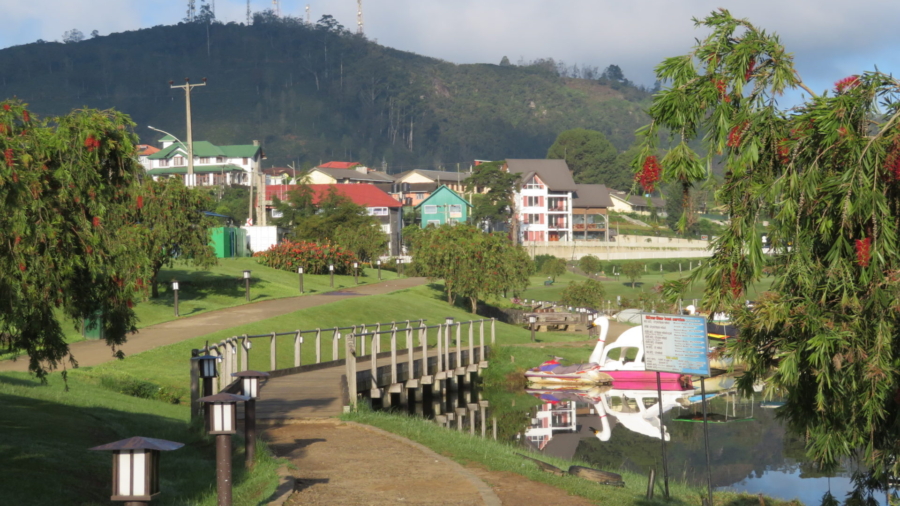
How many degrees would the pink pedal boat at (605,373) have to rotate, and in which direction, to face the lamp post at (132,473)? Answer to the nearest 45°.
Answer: approximately 90° to its left

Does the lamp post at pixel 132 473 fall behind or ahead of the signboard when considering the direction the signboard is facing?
ahead

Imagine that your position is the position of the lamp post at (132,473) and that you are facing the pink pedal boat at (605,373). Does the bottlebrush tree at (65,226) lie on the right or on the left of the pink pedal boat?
left

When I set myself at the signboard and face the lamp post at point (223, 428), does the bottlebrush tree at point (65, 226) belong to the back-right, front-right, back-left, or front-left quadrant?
front-right

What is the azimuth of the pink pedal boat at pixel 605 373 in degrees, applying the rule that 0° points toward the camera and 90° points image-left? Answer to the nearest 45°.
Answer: approximately 90°

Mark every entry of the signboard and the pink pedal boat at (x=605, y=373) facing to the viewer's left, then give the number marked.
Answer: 1

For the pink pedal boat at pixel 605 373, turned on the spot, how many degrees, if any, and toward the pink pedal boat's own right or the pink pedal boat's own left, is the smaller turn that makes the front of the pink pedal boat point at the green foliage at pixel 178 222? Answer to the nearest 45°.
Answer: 0° — it already faces it

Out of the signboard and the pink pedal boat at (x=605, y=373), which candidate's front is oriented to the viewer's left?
the pink pedal boat

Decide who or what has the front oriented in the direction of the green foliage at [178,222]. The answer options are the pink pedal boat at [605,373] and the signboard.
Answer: the pink pedal boat

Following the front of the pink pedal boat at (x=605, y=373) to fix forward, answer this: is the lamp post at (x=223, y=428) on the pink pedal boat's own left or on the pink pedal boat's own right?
on the pink pedal boat's own left

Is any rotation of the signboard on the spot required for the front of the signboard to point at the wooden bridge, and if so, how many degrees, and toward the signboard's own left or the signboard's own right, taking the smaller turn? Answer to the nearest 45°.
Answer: approximately 135° to the signboard's own right

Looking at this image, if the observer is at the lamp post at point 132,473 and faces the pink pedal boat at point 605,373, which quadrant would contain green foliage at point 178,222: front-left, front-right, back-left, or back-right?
front-left

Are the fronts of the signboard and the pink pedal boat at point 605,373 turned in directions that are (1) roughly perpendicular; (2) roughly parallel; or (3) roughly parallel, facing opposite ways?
roughly perpendicular

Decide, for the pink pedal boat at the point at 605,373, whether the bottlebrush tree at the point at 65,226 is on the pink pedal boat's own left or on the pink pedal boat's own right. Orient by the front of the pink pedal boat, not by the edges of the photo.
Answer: on the pink pedal boat's own left

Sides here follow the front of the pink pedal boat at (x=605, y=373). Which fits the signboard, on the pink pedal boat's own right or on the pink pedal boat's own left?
on the pink pedal boat's own left

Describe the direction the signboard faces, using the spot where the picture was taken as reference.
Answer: facing the viewer
